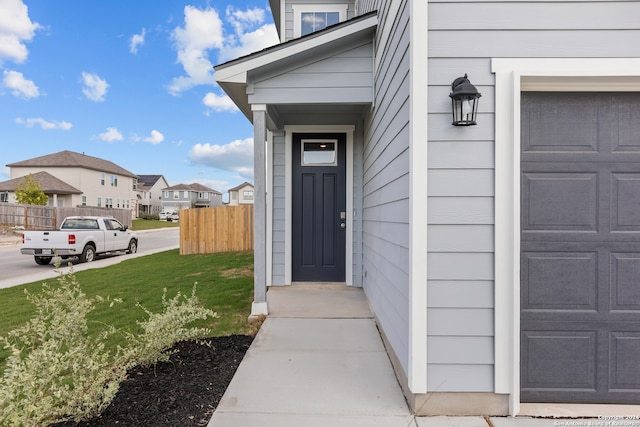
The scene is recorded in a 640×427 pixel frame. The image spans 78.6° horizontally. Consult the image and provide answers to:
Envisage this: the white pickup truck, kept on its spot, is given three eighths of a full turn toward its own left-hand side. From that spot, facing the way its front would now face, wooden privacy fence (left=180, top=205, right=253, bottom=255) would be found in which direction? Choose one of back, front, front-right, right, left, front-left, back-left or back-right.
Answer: back

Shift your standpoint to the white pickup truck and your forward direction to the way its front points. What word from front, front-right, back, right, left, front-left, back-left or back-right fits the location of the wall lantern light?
back-right

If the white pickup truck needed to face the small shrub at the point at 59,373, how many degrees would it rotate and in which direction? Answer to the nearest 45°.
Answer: approximately 135° to its right

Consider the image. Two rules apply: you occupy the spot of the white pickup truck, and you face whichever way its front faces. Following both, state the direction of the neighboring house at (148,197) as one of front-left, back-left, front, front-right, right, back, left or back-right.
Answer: front-left

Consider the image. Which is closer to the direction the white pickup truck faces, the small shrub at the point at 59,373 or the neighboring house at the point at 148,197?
the neighboring house

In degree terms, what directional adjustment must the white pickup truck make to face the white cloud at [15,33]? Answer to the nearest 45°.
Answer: approximately 45° to its left

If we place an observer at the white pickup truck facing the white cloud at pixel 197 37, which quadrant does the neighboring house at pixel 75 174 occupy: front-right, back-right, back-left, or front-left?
front-left

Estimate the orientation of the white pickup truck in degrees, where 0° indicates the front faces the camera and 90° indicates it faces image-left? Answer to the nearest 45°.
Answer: approximately 225°

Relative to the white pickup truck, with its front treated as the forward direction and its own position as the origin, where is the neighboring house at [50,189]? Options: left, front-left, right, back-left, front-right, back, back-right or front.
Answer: front-left

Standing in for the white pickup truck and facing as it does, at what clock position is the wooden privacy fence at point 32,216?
The wooden privacy fence is roughly at 10 o'clock from the white pickup truck.
